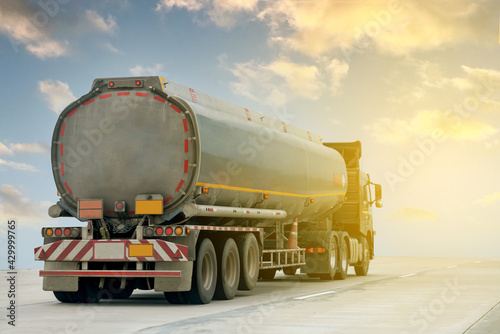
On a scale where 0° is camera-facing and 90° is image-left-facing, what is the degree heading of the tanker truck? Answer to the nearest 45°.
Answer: approximately 225°
